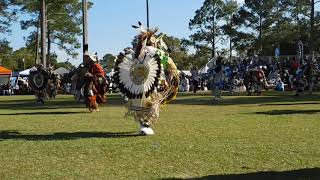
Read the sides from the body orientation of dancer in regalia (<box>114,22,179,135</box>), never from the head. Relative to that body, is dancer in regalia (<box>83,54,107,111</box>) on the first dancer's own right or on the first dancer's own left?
on the first dancer's own left

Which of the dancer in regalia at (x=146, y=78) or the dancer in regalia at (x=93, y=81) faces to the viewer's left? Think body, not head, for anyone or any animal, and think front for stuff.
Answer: the dancer in regalia at (x=93, y=81)

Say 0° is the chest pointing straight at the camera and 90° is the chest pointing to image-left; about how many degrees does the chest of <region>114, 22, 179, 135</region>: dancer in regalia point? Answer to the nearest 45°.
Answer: approximately 225°

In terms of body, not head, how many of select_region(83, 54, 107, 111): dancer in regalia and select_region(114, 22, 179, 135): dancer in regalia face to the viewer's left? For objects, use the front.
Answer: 1

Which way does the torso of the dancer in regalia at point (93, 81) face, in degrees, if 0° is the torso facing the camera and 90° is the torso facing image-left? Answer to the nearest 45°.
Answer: approximately 90°
